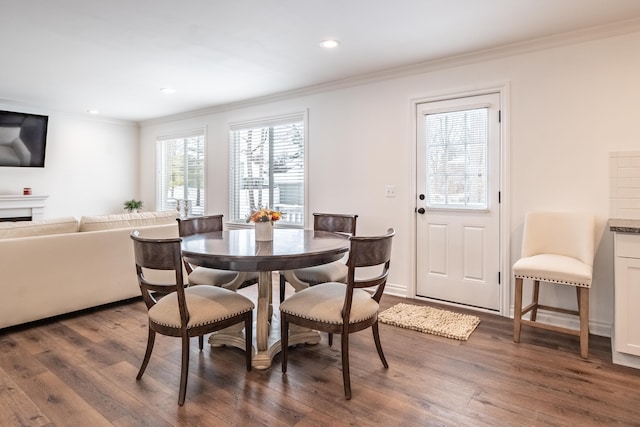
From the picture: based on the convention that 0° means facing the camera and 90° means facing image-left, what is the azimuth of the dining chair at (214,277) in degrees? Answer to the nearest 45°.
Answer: approximately 315°

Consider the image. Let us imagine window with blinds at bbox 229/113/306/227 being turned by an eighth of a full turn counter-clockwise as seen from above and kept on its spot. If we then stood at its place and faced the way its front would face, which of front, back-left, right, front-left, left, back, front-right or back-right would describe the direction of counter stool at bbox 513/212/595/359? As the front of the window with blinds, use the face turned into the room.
front-left

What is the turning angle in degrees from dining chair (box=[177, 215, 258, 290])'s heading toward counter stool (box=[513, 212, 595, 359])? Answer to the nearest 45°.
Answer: approximately 45° to its left

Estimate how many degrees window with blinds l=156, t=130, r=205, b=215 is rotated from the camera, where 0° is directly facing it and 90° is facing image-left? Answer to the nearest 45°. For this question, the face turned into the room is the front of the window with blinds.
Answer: approximately 45°

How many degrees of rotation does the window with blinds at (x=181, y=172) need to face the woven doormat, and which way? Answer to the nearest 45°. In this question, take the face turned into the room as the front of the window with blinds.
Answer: approximately 90° to its left

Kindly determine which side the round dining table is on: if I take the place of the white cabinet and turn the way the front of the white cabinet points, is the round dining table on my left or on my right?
on my right

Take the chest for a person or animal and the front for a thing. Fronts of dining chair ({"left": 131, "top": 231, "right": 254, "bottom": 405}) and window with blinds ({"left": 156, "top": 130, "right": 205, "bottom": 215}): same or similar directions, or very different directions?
very different directions

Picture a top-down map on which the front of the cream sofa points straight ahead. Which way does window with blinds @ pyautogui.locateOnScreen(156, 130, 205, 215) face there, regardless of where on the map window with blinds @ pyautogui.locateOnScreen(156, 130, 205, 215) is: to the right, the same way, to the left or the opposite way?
to the left

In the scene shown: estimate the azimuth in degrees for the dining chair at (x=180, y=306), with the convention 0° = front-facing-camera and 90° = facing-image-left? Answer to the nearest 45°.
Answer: approximately 225°

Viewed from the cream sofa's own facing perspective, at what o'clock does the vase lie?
The vase is roughly at 6 o'clock from the cream sofa.
